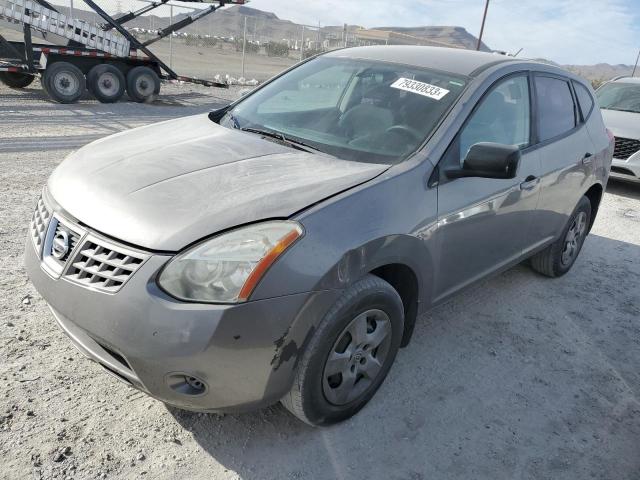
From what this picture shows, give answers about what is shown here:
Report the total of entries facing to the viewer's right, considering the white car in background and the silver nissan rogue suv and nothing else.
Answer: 0

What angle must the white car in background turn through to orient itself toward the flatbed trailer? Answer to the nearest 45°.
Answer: approximately 45° to its right

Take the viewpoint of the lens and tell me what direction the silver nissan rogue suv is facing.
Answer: facing the viewer and to the left of the viewer

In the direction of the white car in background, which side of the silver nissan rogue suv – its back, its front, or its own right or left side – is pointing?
back

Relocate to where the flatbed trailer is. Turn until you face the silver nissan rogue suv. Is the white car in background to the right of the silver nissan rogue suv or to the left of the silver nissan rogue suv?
left

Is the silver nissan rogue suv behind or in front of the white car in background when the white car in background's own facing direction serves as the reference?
in front

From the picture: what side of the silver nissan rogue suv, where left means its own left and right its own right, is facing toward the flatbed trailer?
right
